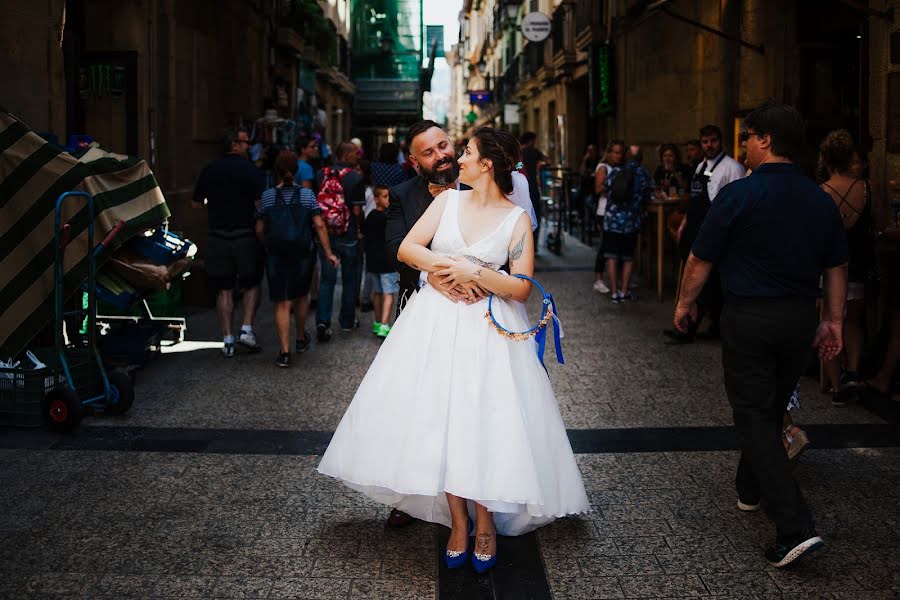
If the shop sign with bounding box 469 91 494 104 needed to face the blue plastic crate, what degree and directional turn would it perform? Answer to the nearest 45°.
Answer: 0° — it already faces it

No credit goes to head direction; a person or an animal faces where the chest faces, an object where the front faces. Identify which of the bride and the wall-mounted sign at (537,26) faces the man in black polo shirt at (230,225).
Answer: the wall-mounted sign

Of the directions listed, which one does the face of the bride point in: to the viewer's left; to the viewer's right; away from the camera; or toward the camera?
to the viewer's left

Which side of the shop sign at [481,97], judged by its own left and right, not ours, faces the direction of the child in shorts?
front

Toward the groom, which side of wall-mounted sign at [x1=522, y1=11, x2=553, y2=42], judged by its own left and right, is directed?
front

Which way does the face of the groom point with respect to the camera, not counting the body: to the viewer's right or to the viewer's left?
to the viewer's right

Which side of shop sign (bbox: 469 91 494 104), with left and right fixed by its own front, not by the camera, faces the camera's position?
front

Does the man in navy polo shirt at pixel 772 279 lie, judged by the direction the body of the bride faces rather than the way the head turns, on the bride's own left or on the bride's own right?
on the bride's own left
